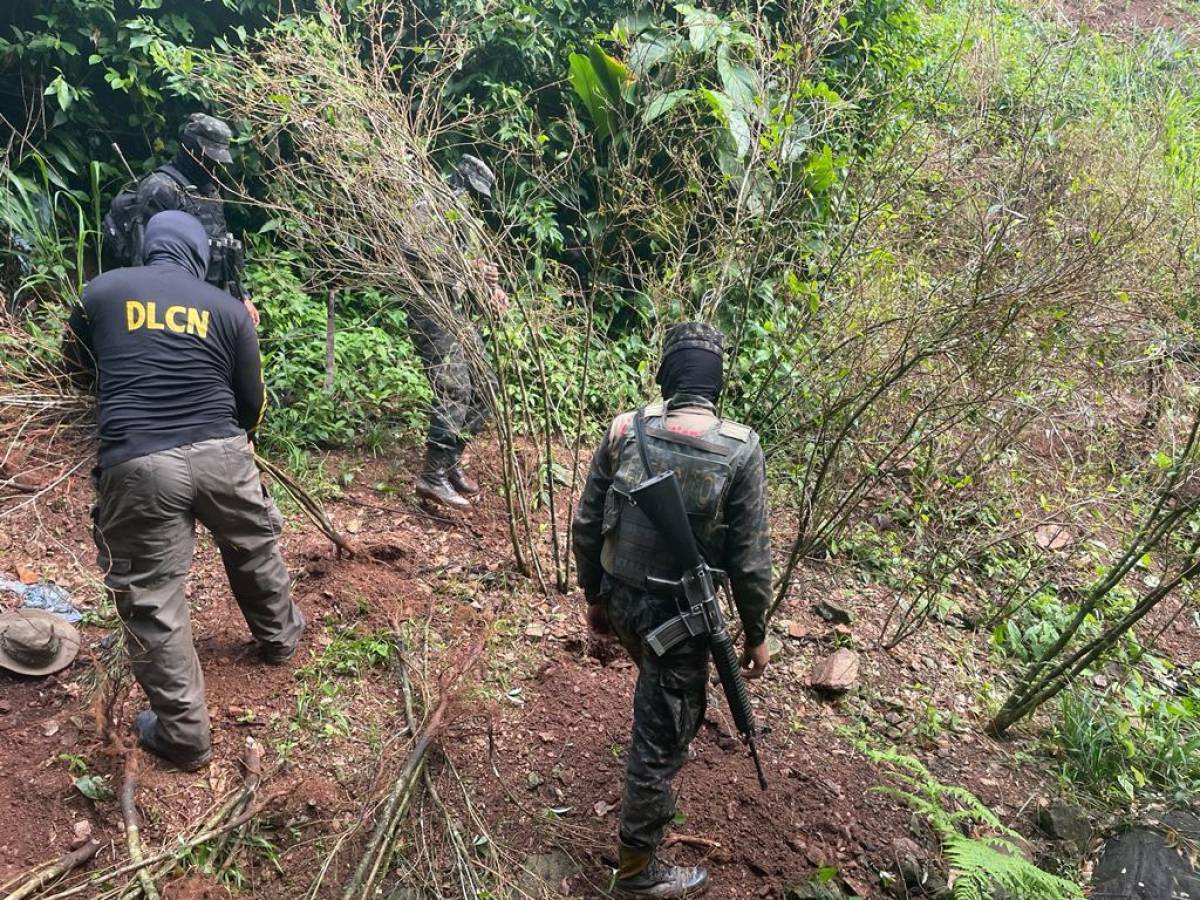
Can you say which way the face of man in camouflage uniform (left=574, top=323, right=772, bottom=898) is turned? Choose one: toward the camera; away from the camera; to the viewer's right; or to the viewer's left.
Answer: away from the camera

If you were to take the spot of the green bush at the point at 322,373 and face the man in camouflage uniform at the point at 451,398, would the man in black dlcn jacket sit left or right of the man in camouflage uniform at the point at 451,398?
right

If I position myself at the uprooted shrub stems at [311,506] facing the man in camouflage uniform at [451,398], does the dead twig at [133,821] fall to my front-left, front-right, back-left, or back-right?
back-right

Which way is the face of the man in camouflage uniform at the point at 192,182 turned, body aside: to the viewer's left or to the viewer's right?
to the viewer's right

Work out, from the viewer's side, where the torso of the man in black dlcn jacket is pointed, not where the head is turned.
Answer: away from the camera

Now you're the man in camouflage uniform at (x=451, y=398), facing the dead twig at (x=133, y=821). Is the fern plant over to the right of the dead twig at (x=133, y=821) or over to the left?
left

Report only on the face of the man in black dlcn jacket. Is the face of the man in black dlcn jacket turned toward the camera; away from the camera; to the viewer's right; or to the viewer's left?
away from the camera

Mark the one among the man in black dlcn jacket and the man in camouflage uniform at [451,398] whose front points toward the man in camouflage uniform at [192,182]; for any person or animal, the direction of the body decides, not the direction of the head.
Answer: the man in black dlcn jacket
